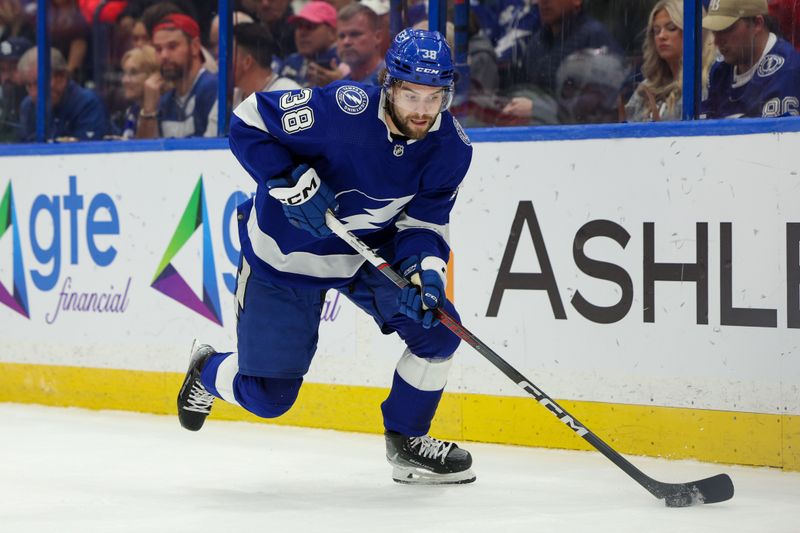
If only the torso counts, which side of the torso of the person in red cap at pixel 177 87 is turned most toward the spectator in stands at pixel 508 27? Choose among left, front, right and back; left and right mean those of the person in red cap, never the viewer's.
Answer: left

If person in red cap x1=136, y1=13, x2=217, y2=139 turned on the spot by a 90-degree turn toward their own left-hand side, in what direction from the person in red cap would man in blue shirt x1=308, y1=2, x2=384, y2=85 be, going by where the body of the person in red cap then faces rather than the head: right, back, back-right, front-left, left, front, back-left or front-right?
front

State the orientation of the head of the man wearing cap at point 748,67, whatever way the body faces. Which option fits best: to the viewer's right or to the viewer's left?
to the viewer's left

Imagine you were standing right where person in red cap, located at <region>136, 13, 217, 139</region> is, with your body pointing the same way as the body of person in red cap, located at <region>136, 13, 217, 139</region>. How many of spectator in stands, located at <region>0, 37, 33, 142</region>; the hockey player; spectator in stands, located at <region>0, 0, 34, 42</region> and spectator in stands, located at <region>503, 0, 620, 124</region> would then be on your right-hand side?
2

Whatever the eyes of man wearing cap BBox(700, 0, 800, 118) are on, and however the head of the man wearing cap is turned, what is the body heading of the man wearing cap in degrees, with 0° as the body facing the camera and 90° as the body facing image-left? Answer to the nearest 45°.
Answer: approximately 45°
